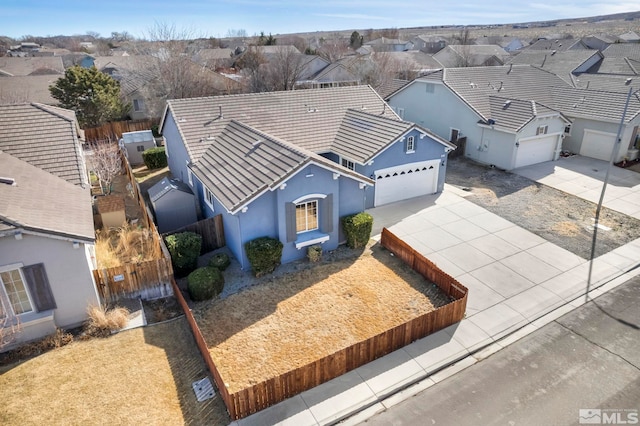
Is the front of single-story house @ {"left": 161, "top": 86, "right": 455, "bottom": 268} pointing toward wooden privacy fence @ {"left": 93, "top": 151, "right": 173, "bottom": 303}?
no

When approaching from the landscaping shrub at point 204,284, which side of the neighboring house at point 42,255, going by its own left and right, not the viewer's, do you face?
left

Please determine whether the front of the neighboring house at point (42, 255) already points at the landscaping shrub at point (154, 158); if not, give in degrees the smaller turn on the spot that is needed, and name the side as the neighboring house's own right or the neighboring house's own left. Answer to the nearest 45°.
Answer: approximately 135° to the neighboring house's own left

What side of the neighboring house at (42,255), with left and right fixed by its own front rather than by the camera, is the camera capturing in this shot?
front

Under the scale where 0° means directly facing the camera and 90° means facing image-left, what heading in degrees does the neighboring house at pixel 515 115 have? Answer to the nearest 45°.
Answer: approximately 315°

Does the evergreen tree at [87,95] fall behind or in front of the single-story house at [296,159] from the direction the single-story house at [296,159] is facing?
behind

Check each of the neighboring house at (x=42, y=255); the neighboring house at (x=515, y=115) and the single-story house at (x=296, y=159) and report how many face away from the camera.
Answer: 0

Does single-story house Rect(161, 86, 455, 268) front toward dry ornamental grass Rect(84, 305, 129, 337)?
no

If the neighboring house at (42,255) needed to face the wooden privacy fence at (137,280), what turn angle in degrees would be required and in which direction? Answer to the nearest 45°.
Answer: approximately 90° to its left

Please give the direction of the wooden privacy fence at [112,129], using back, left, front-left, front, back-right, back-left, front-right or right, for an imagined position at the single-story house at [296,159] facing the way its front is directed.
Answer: back

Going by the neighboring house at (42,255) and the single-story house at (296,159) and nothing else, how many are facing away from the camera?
0

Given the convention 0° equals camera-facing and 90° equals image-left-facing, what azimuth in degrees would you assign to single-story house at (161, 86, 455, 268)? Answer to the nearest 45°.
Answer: approximately 315°

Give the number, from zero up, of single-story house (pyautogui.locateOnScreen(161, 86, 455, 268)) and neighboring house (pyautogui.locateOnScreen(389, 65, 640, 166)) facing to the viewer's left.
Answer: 0

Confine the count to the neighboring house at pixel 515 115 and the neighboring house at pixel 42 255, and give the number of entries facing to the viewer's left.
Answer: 0

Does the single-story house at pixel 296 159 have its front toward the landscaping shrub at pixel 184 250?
no

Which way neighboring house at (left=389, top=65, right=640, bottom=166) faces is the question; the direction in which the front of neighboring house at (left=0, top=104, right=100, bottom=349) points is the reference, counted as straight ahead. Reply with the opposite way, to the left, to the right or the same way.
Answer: the same way

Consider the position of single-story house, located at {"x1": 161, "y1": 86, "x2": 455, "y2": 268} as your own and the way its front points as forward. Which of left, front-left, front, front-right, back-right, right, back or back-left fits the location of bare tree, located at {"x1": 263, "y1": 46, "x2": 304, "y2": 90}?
back-left

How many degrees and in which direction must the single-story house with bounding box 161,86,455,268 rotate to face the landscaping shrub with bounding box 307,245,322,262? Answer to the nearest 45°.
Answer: approximately 45° to its right
